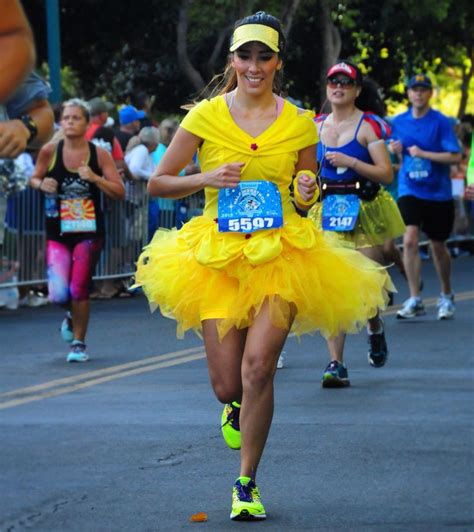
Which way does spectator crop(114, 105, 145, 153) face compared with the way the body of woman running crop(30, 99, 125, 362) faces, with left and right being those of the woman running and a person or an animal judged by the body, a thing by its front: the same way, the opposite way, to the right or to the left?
to the left

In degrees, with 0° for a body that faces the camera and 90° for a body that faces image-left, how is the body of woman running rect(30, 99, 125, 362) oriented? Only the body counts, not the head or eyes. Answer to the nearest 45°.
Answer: approximately 0°

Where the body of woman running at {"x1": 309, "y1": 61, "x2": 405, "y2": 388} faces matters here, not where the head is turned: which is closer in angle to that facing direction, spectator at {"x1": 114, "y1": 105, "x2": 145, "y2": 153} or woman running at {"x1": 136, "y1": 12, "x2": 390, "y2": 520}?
the woman running

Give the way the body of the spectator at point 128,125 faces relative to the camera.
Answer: to the viewer's right

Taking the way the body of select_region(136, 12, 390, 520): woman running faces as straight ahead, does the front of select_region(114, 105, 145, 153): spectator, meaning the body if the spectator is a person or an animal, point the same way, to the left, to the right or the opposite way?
to the left
